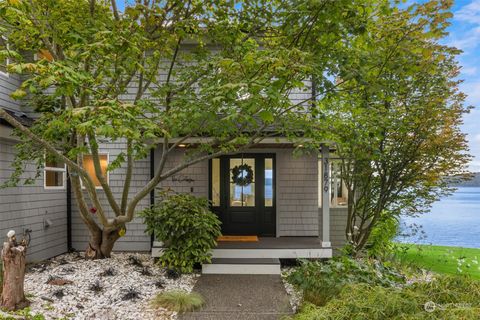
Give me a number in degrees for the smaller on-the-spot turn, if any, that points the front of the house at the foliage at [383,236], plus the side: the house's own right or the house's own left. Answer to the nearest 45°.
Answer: approximately 90° to the house's own left

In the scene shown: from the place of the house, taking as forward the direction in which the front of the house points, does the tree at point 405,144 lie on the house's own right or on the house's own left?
on the house's own left

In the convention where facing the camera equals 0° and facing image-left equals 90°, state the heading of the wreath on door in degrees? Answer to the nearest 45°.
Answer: approximately 0°

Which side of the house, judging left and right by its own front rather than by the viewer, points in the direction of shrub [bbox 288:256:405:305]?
front

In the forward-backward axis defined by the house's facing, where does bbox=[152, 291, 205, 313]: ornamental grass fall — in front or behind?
in front

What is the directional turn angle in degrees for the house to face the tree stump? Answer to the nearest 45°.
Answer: approximately 45° to its right
